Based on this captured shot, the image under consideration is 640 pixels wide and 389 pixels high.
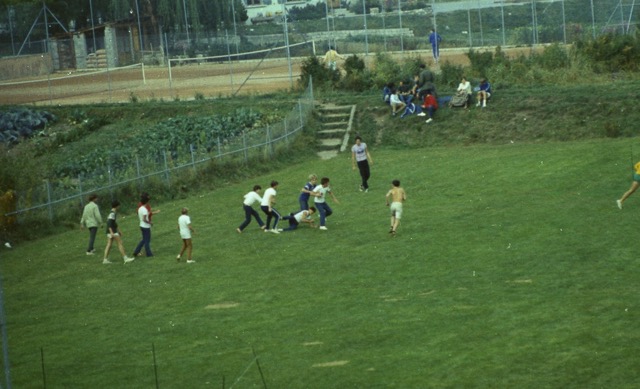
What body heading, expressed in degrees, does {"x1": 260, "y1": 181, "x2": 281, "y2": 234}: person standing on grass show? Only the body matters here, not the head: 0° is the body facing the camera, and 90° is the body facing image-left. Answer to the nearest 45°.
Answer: approximately 270°

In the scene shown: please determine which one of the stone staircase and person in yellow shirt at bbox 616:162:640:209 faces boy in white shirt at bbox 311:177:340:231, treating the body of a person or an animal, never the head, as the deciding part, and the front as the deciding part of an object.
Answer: the stone staircase

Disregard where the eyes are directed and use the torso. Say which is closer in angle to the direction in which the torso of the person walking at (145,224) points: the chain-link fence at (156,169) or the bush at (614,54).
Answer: the bush

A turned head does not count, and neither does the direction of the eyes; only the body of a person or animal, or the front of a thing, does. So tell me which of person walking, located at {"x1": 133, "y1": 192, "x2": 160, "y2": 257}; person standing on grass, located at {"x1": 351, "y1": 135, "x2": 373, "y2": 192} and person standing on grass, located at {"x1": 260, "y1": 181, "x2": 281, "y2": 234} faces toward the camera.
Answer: person standing on grass, located at {"x1": 351, "y1": 135, "x2": 373, "y2": 192}

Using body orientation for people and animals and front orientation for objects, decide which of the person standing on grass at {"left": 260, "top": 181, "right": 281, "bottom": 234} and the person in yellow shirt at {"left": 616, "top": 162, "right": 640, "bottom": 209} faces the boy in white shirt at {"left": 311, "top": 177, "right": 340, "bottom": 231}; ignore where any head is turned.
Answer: the person standing on grass

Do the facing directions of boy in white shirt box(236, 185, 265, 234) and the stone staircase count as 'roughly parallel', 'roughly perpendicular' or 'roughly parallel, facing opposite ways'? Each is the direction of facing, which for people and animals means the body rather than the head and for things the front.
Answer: roughly perpendicular

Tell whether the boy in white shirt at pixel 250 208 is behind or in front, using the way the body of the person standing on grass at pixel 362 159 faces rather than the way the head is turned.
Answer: in front

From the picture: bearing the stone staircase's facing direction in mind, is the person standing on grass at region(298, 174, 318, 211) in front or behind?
in front

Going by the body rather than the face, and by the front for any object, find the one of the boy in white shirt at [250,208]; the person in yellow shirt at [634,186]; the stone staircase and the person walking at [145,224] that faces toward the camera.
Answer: the stone staircase

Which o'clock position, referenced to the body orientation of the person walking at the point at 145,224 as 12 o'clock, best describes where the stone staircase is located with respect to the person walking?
The stone staircase is roughly at 10 o'clock from the person walking.

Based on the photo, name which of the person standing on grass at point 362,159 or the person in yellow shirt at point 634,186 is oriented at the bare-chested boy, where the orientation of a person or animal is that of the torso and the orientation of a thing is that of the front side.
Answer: the person standing on grass

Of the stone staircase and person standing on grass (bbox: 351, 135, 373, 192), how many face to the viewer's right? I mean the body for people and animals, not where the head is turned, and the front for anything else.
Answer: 0

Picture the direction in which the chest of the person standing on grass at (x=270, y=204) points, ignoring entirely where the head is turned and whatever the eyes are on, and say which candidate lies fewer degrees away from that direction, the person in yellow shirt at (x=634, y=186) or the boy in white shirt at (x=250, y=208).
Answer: the person in yellow shirt

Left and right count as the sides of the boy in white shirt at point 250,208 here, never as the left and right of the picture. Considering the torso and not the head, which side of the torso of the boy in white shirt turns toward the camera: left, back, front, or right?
right
